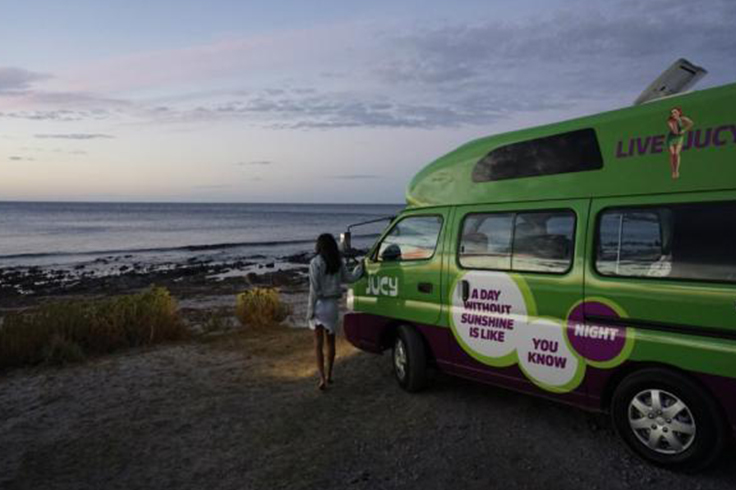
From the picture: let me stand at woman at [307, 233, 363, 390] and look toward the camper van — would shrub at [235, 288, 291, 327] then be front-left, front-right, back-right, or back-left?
back-left

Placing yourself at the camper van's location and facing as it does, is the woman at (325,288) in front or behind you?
in front

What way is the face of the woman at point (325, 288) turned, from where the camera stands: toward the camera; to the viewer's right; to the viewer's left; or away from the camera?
away from the camera

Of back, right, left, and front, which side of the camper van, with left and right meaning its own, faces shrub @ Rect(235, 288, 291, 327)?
front

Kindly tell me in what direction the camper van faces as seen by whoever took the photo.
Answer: facing away from the viewer and to the left of the viewer

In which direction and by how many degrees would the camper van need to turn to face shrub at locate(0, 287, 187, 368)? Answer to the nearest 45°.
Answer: approximately 45° to its left
